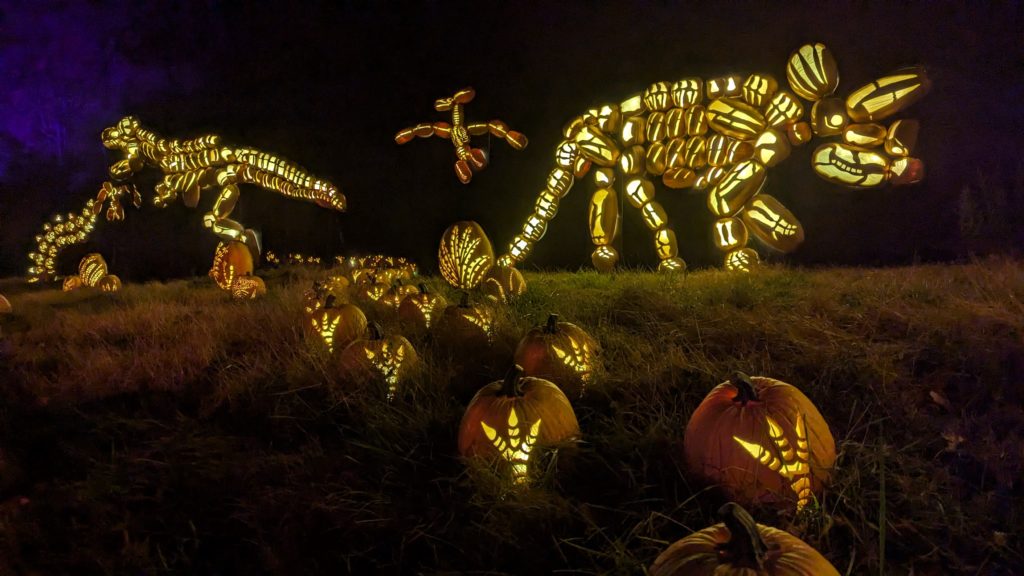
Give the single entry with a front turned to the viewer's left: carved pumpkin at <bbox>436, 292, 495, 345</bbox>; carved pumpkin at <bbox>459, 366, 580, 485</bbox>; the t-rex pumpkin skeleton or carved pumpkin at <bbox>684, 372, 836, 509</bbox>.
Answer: the t-rex pumpkin skeleton

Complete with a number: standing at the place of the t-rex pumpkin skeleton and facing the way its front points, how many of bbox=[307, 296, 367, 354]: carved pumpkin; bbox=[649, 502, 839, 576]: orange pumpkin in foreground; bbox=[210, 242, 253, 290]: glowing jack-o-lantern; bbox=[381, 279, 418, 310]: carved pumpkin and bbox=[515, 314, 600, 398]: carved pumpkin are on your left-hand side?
5

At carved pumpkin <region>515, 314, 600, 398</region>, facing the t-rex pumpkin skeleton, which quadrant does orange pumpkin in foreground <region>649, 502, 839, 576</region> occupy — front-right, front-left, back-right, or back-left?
back-left

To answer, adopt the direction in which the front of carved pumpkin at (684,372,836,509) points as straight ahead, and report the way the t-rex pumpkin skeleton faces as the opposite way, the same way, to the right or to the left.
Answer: to the right

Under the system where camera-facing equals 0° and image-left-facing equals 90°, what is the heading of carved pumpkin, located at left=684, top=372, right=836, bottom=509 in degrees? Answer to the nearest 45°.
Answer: approximately 315°

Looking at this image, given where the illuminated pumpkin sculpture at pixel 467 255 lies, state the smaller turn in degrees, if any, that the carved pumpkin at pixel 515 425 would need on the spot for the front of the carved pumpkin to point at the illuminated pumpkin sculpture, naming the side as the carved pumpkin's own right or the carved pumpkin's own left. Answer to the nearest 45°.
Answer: approximately 180°

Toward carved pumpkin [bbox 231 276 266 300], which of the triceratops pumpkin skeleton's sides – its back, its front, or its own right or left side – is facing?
back

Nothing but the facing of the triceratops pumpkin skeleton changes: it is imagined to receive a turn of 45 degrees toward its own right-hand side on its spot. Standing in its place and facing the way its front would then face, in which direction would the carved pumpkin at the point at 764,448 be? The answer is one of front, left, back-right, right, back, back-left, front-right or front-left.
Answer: front-right

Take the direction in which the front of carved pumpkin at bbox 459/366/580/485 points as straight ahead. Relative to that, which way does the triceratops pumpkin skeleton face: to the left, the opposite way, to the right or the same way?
to the left

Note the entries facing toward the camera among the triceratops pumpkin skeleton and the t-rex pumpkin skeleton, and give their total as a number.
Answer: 0

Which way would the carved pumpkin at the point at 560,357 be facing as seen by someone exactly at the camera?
facing the viewer and to the right of the viewer

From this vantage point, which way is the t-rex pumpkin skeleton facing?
to the viewer's left

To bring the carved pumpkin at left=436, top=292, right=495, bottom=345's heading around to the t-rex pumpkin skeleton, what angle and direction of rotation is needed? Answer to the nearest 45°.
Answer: approximately 180°

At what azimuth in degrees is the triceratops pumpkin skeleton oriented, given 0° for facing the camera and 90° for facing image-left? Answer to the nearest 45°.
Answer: approximately 270°

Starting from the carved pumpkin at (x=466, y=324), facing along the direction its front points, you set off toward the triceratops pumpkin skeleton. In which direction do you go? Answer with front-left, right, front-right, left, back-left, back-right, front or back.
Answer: left

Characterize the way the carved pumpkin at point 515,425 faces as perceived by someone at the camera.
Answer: facing the viewer
